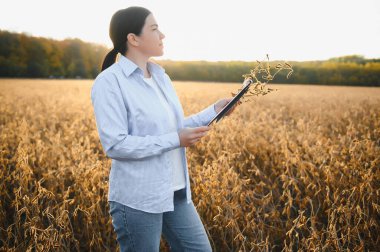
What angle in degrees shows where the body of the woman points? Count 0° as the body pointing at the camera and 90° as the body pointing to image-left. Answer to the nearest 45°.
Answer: approximately 315°

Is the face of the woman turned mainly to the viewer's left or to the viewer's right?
to the viewer's right
